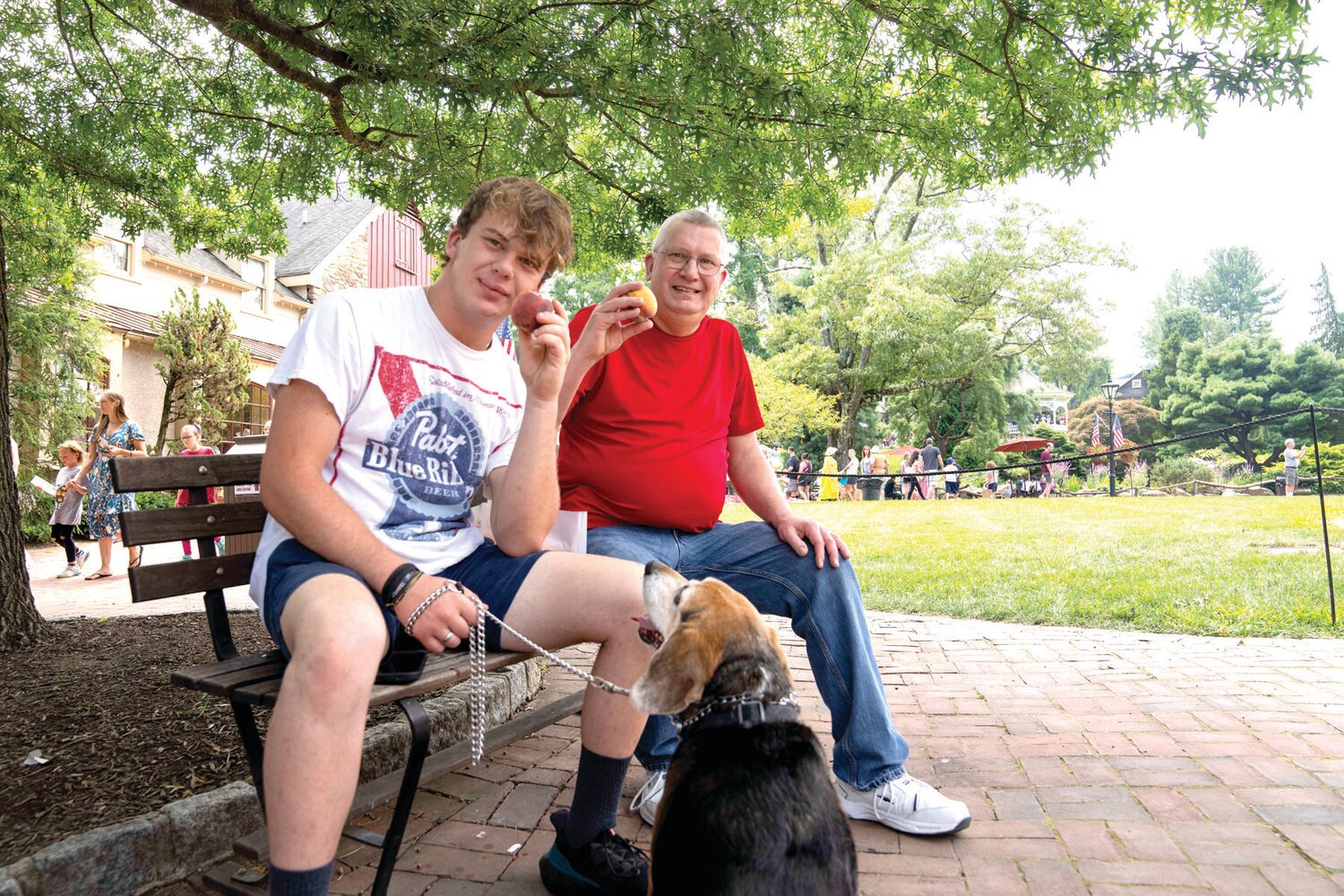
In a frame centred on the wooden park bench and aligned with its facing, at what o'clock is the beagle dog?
The beagle dog is roughly at 12 o'clock from the wooden park bench.

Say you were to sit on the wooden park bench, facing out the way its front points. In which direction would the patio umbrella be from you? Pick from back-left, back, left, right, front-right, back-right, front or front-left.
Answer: left

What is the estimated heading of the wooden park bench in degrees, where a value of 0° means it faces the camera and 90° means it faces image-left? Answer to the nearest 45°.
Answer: approximately 315°

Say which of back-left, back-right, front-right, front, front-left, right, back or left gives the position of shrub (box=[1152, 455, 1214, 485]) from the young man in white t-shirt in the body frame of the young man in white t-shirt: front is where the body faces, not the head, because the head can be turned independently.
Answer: left

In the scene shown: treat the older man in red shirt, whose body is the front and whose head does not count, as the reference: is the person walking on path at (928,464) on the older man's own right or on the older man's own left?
on the older man's own left

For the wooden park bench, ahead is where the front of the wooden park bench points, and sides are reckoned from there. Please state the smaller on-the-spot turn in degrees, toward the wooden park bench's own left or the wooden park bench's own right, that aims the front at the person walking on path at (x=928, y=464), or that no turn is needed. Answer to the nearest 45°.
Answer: approximately 90° to the wooden park bench's own left

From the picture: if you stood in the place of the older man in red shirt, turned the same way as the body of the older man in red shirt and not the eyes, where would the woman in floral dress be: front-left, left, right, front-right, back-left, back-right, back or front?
back

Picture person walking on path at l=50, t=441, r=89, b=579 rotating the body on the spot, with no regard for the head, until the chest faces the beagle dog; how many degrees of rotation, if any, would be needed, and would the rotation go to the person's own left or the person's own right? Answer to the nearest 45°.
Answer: approximately 45° to the person's own left

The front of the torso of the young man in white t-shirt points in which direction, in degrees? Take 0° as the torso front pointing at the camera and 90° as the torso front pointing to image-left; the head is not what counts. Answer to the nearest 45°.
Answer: approximately 315°

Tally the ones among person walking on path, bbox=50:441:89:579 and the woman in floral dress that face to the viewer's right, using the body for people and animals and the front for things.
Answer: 0

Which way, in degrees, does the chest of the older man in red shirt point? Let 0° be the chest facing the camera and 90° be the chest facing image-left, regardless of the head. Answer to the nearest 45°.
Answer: approximately 315°

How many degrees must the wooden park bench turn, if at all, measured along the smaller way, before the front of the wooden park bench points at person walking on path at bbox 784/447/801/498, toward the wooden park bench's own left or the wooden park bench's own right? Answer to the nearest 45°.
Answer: approximately 90° to the wooden park bench's own left

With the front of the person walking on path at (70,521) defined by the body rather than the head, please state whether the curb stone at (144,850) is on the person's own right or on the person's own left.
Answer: on the person's own left

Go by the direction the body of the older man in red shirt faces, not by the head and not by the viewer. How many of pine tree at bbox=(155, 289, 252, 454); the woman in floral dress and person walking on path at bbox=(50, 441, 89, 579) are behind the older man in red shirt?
3

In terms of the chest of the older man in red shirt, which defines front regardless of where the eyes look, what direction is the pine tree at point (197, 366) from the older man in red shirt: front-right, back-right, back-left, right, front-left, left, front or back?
back

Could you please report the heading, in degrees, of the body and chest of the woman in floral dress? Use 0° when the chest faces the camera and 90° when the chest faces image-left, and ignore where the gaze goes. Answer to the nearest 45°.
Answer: approximately 45°

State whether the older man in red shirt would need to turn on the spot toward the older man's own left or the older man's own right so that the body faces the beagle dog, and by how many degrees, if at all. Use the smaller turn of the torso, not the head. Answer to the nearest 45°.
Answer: approximately 45° to the older man's own right
